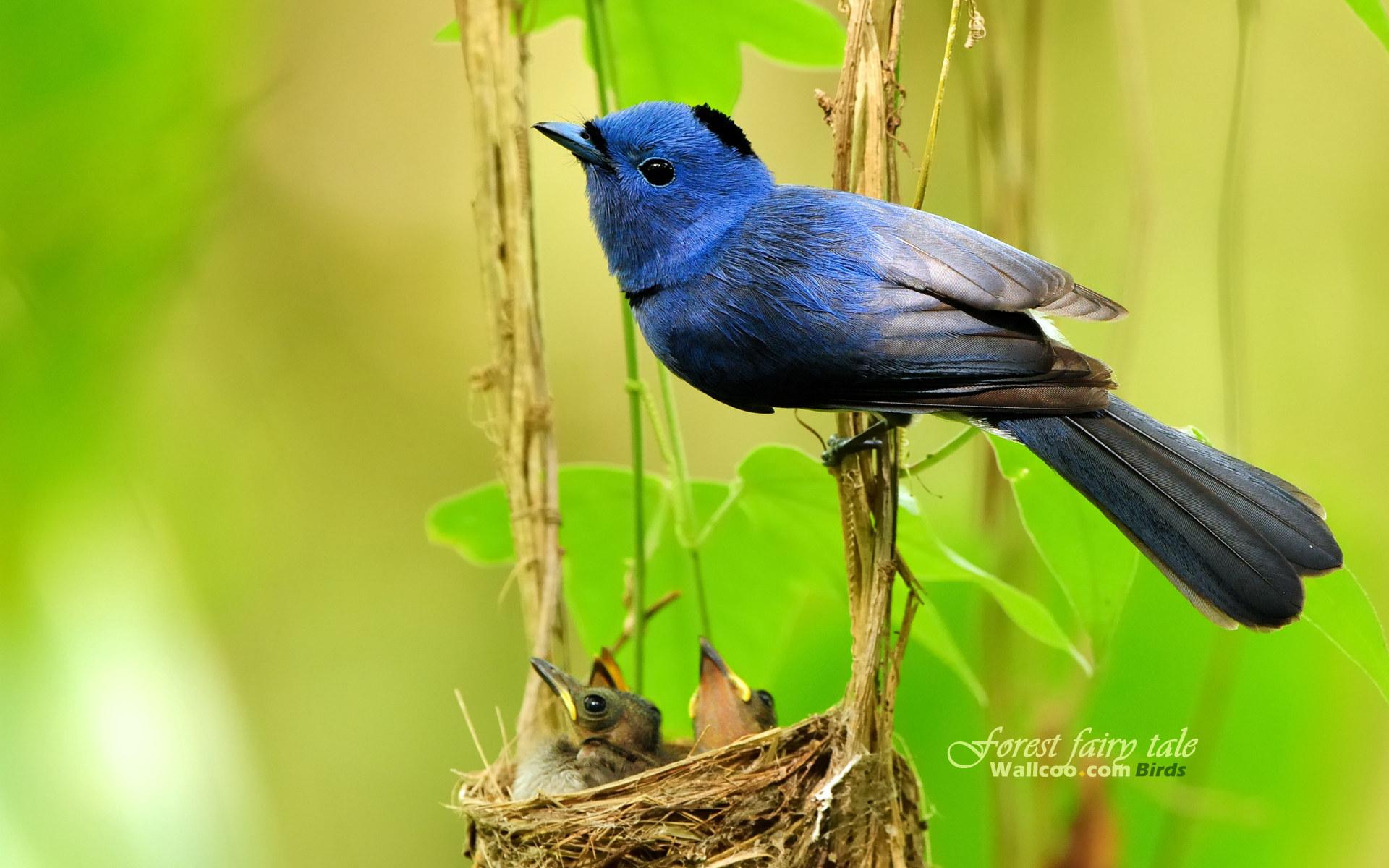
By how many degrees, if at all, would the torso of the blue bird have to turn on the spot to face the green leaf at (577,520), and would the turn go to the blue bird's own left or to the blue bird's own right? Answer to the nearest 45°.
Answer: approximately 45° to the blue bird's own right

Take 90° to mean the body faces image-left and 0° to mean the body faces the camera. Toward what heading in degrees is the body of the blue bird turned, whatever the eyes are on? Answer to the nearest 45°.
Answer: approximately 90°

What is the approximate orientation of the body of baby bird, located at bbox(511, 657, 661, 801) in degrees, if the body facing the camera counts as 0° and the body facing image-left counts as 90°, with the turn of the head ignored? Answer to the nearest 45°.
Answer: approximately 90°

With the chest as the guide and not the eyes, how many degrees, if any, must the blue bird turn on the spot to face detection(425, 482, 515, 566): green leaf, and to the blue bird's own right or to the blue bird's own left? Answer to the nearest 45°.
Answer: approximately 45° to the blue bird's own right

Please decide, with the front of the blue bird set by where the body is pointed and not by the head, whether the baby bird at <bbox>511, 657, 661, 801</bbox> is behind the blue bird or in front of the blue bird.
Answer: in front

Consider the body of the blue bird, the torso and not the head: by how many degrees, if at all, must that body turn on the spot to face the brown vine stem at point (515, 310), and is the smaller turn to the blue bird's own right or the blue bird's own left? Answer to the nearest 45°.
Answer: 0° — it already faces it

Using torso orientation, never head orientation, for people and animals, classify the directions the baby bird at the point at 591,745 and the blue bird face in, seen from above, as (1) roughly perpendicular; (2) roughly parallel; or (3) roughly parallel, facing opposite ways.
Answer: roughly parallel

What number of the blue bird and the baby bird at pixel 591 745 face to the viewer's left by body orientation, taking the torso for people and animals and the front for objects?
2
